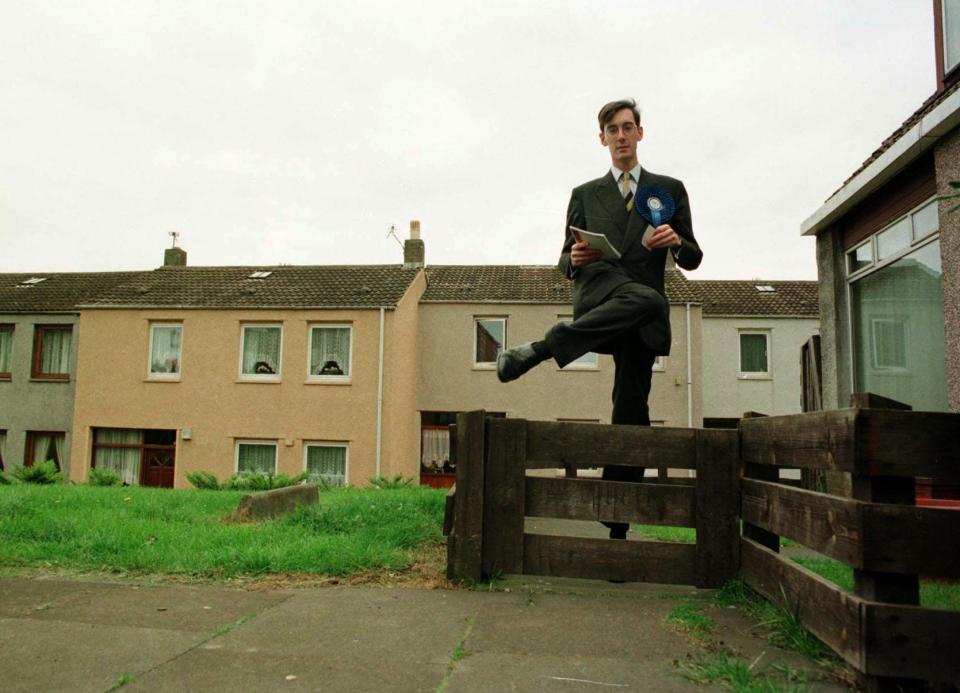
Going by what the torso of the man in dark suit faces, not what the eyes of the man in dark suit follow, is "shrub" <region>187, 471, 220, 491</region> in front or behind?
behind

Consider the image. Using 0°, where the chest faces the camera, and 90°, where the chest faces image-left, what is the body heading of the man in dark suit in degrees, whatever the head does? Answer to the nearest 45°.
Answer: approximately 0°

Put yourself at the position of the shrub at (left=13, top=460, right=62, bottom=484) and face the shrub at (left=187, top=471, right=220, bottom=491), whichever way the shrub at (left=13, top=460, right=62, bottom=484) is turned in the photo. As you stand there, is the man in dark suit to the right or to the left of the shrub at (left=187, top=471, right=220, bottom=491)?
right

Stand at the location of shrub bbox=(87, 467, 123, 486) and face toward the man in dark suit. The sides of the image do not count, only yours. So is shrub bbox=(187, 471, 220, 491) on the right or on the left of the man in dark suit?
left

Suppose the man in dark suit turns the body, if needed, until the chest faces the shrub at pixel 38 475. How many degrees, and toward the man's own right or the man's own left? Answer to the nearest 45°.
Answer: approximately 135° to the man's own right

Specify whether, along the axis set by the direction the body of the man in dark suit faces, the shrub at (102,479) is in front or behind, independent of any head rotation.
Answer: behind
